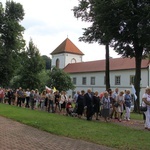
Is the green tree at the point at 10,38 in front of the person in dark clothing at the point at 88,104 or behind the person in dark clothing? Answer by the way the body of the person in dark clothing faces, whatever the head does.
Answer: behind

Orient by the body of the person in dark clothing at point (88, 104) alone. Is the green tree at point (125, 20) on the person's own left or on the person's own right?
on the person's own left

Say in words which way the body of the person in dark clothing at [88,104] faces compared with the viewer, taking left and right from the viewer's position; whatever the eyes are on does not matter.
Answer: facing the viewer and to the right of the viewer

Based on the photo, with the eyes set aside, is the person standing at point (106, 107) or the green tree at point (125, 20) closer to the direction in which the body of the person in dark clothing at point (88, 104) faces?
the person standing

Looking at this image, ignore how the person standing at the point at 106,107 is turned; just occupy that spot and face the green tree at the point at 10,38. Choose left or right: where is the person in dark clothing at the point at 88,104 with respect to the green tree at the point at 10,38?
left
